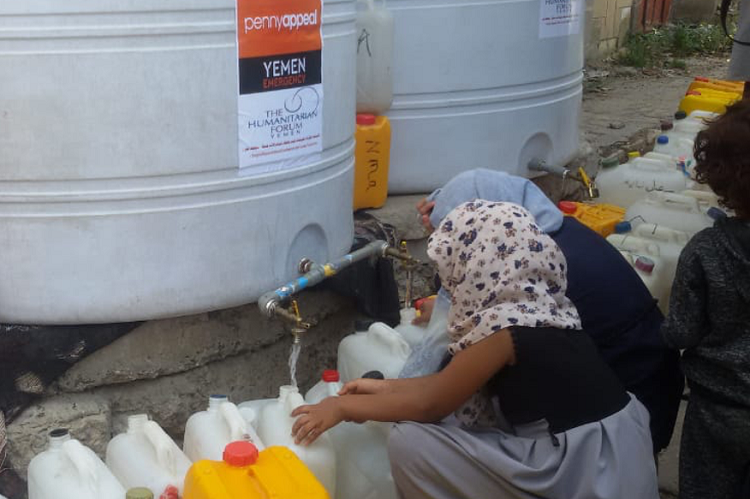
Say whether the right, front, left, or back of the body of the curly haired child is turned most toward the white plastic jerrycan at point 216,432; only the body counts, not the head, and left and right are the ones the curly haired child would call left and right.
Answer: left

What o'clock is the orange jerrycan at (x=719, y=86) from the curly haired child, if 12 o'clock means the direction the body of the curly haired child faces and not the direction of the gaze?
The orange jerrycan is roughly at 12 o'clock from the curly haired child.

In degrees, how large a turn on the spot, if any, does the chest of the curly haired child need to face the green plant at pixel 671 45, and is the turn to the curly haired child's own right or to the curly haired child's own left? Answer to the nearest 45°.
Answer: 0° — they already face it

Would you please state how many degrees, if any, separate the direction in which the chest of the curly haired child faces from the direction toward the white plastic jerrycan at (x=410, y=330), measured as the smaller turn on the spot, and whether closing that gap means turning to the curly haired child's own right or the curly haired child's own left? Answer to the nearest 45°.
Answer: approximately 90° to the curly haired child's own left

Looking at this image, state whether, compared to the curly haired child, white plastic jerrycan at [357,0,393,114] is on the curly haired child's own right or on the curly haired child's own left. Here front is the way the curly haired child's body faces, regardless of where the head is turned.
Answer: on the curly haired child's own left

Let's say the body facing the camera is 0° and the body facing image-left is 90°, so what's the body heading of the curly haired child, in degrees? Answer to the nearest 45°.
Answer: approximately 180°

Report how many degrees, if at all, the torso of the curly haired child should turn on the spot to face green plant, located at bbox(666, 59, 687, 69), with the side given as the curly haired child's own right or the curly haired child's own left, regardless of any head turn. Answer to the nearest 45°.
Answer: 0° — they already face it

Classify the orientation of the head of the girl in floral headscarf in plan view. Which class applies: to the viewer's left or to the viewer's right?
to the viewer's left

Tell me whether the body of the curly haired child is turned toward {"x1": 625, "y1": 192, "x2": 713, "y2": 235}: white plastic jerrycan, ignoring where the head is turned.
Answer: yes

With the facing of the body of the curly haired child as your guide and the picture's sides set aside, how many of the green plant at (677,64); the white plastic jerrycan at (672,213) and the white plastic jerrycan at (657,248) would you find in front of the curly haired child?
3

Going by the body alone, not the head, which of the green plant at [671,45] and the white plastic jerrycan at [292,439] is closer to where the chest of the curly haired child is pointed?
the green plant
